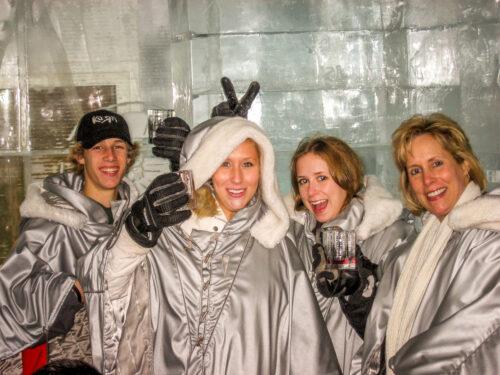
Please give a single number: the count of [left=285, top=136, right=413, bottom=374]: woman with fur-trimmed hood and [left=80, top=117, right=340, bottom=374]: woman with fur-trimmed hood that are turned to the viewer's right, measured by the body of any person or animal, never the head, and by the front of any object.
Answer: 0

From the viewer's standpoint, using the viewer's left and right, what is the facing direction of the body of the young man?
facing the viewer and to the right of the viewer

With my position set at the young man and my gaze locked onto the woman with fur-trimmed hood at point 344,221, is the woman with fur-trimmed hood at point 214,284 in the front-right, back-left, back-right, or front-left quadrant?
front-right

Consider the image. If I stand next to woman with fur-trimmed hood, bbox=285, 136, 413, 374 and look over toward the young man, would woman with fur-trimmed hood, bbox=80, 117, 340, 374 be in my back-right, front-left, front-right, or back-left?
front-left

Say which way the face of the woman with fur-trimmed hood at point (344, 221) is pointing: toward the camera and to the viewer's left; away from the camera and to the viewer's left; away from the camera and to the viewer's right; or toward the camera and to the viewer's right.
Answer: toward the camera and to the viewer's left

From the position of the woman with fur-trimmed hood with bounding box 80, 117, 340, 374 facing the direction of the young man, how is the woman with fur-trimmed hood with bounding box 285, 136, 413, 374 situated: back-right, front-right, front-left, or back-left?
back-right

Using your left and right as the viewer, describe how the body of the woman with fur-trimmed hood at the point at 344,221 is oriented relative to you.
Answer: facing the viewer and to the left of the viewer

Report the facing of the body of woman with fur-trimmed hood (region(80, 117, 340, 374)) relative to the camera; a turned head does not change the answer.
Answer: toward the camera

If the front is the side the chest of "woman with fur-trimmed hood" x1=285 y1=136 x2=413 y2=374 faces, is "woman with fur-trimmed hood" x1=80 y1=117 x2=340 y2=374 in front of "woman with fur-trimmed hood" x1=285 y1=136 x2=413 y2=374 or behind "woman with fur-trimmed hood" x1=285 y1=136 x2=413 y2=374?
in front

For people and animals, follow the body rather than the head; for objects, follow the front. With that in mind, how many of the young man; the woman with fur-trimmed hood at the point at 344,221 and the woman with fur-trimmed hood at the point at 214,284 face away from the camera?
0

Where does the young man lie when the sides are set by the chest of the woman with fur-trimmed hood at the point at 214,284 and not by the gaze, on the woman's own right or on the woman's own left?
on the woman's own right

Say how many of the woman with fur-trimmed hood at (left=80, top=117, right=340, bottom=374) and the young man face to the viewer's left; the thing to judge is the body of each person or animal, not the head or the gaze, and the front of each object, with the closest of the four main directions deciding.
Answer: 0

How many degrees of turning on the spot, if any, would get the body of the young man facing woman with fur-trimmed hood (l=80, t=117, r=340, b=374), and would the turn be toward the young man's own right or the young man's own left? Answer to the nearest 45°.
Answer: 0° — they already face them

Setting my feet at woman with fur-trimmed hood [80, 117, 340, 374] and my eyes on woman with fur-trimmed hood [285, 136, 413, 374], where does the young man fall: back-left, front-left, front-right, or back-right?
back-left
